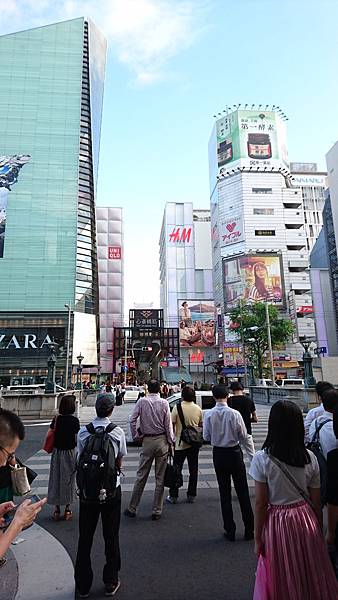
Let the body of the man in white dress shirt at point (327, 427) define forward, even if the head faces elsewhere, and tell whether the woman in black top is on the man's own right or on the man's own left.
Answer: on the man's own left

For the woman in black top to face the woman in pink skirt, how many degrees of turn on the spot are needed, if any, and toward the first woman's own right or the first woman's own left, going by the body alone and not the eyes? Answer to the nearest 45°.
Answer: approximately 135° to the first woman's own right

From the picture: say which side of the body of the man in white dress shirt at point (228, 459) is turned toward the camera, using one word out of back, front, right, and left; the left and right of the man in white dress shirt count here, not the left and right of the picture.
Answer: back

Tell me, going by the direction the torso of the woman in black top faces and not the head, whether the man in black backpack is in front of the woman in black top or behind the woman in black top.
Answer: behind

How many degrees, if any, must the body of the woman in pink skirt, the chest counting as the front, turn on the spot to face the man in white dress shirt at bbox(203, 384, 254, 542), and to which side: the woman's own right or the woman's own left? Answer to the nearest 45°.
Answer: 0° — they already face them

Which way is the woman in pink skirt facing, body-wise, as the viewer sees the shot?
away from the camera

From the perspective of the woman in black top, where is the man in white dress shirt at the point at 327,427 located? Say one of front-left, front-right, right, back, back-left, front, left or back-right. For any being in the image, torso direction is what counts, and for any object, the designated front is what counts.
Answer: back-right

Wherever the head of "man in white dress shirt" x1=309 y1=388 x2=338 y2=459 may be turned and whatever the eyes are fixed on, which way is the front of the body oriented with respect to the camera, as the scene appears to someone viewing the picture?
away from the camera

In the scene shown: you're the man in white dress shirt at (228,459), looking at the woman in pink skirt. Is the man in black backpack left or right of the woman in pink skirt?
right

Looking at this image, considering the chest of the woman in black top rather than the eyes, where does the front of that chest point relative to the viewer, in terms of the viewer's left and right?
facing away from the viewer

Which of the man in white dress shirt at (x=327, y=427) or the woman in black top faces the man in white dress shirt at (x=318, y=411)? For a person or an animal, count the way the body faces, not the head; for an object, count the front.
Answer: the man in white dress shirt at (x=327, y=427)

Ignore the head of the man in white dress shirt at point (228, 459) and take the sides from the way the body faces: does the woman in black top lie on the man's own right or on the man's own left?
on the man's own left

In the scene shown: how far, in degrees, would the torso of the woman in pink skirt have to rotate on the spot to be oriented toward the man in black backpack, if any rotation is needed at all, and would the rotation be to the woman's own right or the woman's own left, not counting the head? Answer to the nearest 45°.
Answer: approximately 90° to the woman's own left
